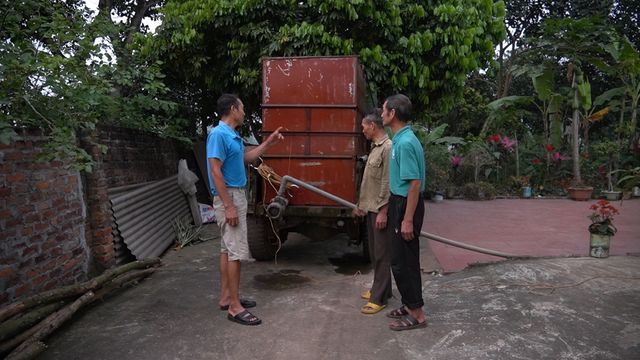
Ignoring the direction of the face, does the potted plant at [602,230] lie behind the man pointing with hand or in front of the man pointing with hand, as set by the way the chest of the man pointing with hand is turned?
in front

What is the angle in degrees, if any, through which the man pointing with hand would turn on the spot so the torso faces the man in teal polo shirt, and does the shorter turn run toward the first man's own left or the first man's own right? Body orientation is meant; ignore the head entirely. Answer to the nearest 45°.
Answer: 0° — they already face them

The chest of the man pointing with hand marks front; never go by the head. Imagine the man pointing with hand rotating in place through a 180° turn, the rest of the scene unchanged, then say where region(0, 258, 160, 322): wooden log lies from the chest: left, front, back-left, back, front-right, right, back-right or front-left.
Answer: front

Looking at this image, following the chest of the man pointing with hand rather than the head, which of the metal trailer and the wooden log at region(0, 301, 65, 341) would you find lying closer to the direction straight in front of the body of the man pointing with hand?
the metal trailer

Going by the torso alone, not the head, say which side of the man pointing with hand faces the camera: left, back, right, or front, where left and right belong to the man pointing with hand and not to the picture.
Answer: right

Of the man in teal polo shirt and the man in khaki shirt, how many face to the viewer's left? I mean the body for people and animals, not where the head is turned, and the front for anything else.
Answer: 2

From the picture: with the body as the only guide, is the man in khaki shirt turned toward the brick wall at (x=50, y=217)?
yes

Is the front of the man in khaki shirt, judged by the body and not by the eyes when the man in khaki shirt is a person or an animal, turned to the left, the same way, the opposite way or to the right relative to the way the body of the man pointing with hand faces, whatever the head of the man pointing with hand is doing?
the opposite way

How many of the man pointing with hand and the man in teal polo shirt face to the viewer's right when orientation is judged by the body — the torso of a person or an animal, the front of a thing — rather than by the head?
1

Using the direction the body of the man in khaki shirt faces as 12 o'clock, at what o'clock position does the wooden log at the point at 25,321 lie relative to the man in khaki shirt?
The wooden log is roughly at 11 o'clock from the man in khaki shirt.

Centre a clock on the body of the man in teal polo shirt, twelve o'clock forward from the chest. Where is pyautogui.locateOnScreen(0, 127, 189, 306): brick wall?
The brick wall is roughly at 12 o'clock from the man in teal polo shirt.

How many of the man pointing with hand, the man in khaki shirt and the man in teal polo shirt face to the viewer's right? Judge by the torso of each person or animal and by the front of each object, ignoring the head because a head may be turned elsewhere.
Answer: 1

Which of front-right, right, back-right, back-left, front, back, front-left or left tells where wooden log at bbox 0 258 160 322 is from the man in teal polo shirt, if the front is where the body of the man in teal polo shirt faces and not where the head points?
front

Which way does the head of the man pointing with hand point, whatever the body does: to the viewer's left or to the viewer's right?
to the viewer's right

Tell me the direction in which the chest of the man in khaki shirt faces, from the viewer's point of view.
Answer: to the viewer's left

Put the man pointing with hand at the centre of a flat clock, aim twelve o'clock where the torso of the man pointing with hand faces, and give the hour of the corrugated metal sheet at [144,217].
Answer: The corrugated metal sheet is roughly at 8 o'clock from the man pointing with hand.

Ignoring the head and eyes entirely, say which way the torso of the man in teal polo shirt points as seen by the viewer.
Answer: to the viewer's left

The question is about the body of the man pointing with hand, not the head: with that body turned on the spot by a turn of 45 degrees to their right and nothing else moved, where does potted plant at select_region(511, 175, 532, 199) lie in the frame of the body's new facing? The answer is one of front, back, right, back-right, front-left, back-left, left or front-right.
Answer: left

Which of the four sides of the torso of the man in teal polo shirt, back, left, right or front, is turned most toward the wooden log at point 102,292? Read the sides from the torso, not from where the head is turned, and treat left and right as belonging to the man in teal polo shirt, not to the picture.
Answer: front

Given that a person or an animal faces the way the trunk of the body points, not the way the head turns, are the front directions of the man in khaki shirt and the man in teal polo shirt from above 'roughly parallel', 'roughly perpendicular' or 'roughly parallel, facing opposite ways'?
roughly parallel

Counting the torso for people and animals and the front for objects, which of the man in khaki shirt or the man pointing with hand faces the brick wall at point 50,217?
the man in khaki shirt

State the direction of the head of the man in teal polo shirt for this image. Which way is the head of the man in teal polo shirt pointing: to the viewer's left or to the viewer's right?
to the viewer's left

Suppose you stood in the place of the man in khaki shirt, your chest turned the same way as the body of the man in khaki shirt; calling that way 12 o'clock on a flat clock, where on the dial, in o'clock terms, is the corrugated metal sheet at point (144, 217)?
The corrugated metal sheet is roughly at 1 o'clock from the man in khaki shirt.

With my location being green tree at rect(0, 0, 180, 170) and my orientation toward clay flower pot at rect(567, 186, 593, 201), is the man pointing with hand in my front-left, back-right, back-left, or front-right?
front-right

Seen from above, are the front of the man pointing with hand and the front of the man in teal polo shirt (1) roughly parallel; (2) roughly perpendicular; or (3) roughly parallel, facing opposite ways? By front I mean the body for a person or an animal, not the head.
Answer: roughly parallel, facing opposite ways
